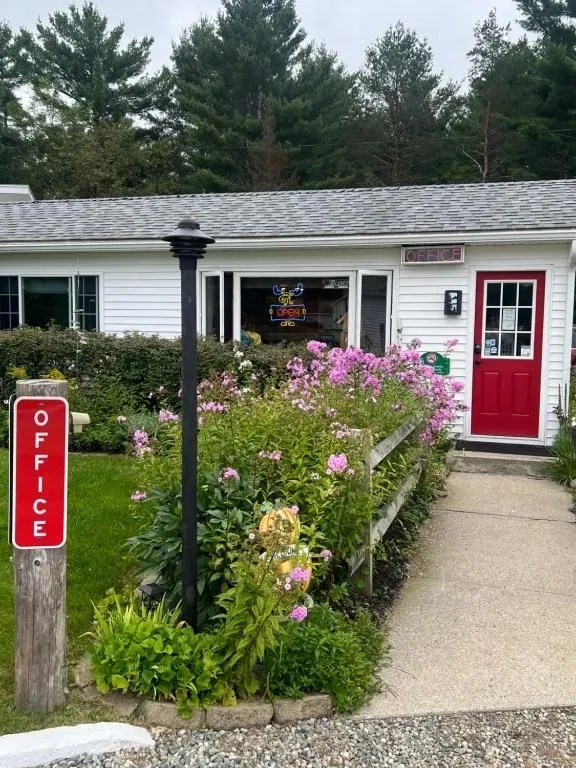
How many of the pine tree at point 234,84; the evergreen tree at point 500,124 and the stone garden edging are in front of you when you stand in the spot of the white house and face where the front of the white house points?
1

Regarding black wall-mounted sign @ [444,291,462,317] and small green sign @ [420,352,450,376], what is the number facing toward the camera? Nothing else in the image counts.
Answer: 2

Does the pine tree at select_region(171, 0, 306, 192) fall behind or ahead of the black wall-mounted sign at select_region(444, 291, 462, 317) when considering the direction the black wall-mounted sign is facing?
behind

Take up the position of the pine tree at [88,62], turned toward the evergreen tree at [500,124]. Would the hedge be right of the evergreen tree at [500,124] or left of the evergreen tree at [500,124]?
right

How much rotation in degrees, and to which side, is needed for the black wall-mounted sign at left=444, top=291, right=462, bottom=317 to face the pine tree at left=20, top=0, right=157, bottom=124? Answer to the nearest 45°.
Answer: approximately 135° to its right

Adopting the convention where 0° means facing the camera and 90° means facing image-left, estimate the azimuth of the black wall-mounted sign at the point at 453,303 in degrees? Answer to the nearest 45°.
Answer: approximately 0°

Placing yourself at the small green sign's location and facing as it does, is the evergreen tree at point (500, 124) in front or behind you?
behind

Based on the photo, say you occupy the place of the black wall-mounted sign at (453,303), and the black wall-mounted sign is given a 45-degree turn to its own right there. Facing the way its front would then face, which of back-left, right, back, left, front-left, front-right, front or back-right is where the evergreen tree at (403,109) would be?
back-right
